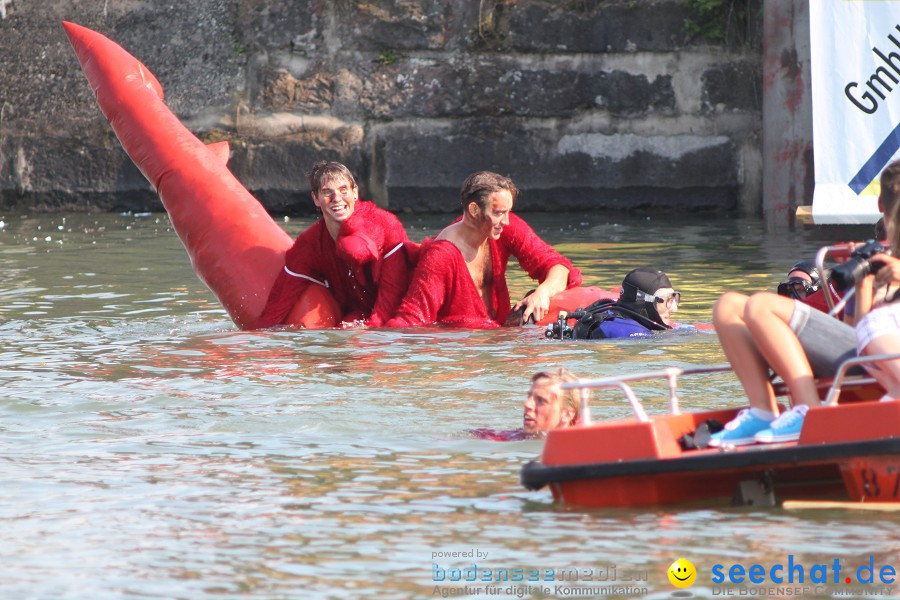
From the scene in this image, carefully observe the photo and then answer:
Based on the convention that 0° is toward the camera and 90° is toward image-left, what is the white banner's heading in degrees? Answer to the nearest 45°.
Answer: approximately 0°

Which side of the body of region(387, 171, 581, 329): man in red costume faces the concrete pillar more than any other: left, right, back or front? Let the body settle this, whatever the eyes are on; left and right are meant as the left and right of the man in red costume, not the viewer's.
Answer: left

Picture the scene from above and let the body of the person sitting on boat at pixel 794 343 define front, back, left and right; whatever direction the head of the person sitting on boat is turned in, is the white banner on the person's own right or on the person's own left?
on the person's own right

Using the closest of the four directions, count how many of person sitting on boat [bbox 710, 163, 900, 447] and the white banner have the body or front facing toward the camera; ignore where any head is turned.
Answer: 1

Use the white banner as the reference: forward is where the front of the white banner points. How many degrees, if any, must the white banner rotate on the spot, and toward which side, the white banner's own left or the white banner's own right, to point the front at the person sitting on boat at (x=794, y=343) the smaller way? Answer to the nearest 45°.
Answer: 0° — it already faces them

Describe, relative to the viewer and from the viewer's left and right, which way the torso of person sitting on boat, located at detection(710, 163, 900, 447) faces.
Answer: facing to the left of the viewer

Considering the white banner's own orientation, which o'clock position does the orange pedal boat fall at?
The orange pedal boat is roughly at 12 o'clock from the white banner.

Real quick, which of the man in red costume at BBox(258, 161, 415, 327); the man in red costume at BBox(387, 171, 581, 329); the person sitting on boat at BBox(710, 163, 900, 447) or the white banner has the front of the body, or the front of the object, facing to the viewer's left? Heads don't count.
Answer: the person sitting on boat
